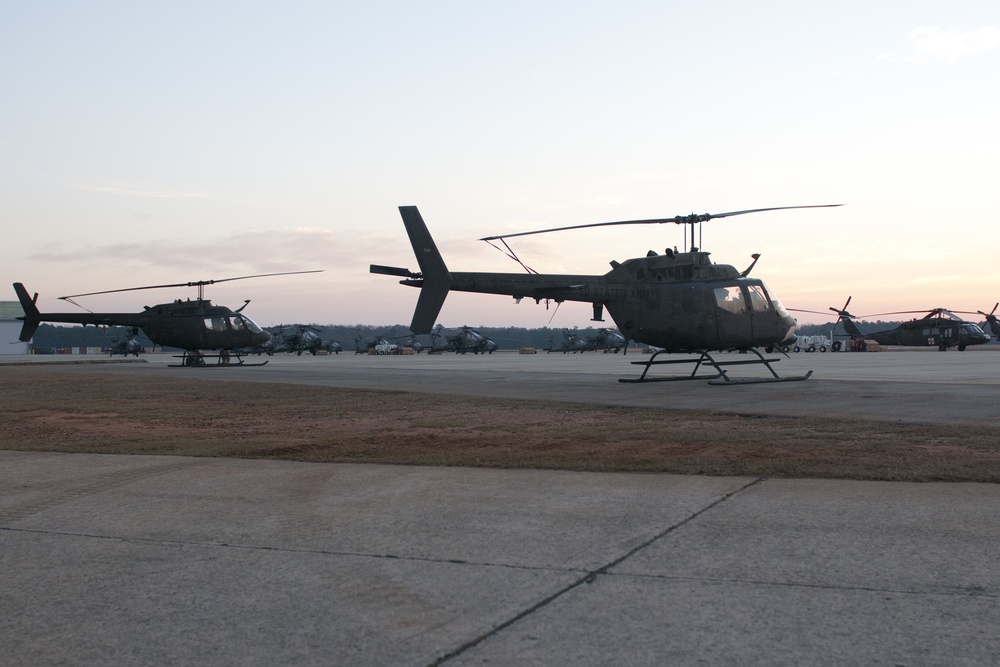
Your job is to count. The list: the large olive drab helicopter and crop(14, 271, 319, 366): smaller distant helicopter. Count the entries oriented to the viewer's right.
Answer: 2

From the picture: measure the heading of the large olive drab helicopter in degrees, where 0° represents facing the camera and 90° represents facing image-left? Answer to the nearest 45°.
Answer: approximately 270°

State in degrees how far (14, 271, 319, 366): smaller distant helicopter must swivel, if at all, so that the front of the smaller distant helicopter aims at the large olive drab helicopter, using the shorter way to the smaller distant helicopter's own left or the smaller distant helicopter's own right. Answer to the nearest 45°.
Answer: approximately 45° to the smaller distant helicopter's own right

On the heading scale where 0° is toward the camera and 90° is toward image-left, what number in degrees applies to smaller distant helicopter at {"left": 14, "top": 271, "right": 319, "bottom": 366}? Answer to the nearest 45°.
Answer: approximately 270°

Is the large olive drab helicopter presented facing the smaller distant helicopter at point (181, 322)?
no
